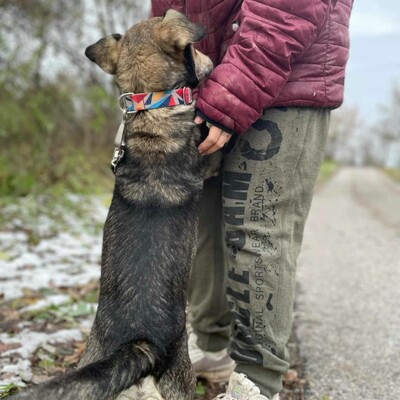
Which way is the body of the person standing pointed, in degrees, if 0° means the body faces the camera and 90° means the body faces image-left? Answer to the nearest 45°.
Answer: approximately 90°

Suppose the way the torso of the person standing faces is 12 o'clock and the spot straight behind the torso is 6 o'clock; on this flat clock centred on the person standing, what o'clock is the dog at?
The dog is roughly at 11 o'clock from the person standing.
